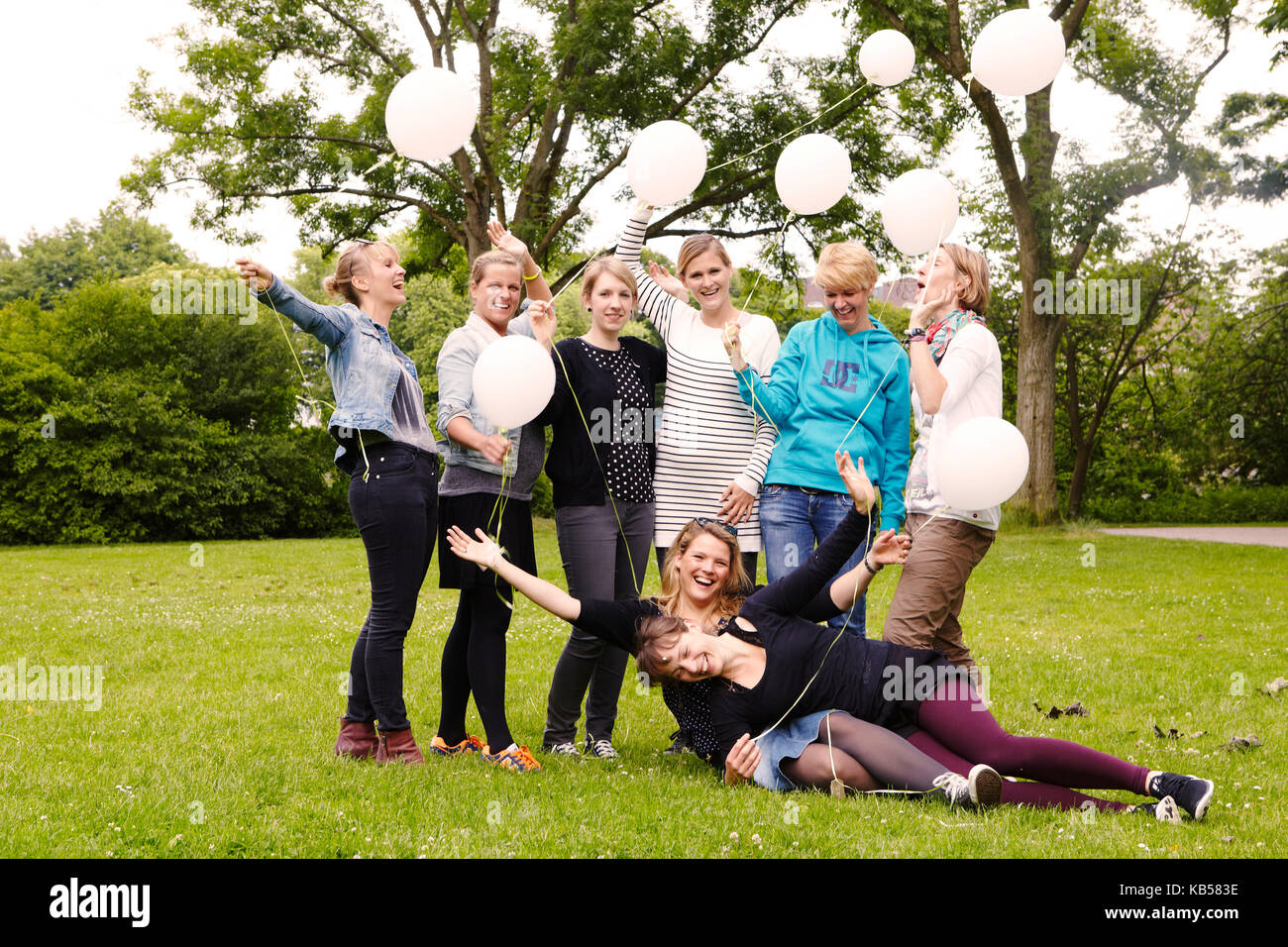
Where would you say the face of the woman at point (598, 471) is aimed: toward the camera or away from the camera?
toward the camera

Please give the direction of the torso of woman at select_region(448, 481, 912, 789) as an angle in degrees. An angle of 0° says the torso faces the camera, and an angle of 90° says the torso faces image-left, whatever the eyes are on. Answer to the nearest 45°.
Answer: approximately 0°

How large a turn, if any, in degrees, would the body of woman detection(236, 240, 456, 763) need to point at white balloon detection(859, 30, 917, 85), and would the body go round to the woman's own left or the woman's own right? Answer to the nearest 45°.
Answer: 0° — they already face it

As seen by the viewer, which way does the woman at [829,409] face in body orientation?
toward the camera

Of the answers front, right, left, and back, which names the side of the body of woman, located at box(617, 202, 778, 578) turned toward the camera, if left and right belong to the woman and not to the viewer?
front

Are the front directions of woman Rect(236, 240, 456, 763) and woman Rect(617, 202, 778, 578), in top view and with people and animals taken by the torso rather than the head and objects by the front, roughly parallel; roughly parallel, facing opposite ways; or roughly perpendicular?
roughly perpendicular

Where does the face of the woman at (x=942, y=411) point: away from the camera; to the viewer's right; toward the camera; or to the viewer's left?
to the viewer's left
